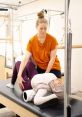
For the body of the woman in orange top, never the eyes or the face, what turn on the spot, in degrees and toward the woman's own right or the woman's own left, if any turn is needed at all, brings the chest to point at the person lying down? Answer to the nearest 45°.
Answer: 0° — they already face them

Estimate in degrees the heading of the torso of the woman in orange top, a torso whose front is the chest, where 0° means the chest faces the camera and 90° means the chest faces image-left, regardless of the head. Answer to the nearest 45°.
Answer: approximately 0°
